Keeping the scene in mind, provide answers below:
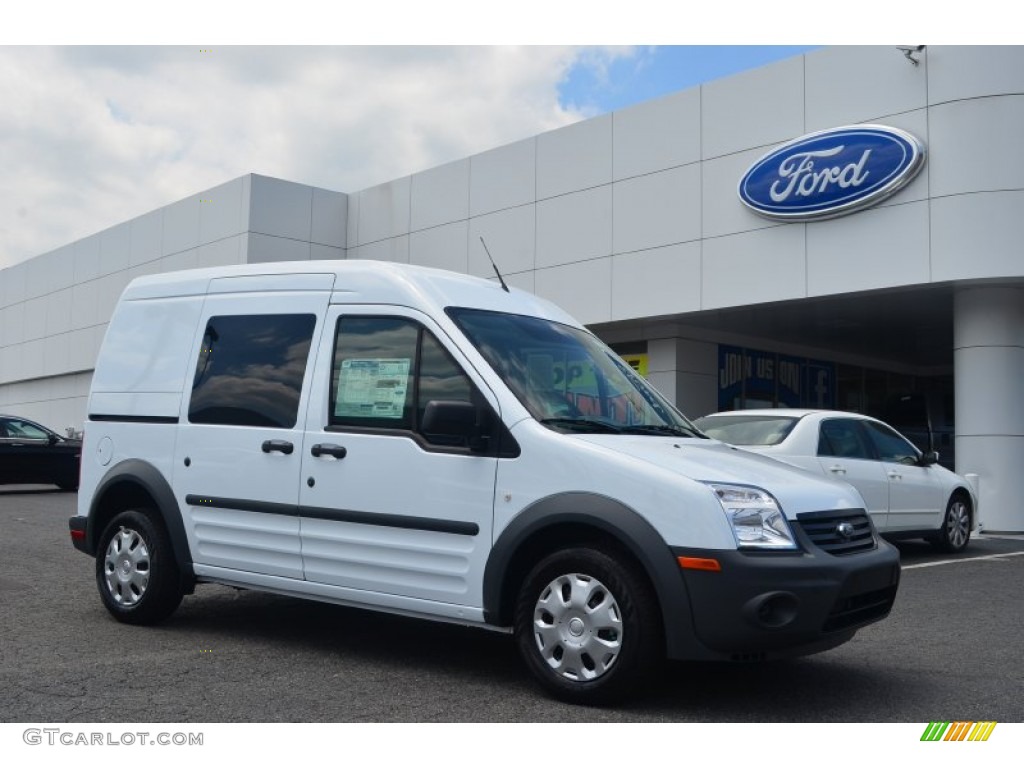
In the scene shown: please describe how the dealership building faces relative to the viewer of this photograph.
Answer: facing the viewer and to the left of the viewer

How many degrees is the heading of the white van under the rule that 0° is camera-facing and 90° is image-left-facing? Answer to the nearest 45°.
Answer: approximately 315°

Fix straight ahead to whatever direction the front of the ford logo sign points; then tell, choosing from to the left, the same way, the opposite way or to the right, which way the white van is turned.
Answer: to the left

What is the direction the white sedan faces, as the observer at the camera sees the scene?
facing away from the viewer and to the right of the viewer

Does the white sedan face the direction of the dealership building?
no

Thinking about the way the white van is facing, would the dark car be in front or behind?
behind

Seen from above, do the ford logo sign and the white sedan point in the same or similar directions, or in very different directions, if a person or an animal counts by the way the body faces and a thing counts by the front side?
very different directions

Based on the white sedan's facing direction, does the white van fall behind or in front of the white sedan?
behind

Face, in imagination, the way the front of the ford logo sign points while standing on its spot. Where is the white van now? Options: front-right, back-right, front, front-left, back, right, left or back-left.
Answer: front-left
